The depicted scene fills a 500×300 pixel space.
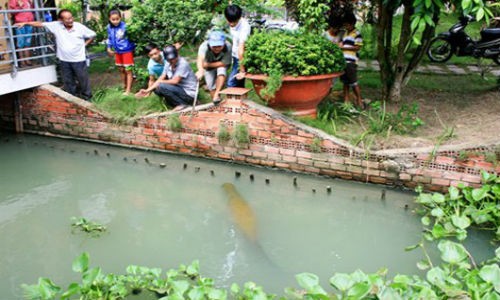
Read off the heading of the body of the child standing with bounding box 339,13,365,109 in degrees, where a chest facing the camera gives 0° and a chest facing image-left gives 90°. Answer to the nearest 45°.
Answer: approximately 45°

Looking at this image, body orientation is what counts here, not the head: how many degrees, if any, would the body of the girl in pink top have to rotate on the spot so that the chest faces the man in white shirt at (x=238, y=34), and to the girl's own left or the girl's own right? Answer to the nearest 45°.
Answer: approximately 45° to the girl's own left

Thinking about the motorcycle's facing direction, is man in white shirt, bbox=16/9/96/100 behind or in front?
in front

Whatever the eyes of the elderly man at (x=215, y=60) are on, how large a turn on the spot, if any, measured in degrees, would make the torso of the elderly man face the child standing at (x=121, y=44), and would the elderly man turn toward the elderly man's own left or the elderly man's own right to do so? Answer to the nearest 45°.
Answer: approximately 135° to the elderly man's own right

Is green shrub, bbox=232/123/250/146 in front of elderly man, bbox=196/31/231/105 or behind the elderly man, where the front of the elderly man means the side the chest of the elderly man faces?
in front

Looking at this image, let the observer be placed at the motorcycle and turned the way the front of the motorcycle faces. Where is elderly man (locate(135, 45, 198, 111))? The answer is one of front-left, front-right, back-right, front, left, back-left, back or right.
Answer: front-left

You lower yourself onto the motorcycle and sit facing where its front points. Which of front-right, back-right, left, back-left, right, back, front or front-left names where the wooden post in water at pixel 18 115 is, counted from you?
front-left

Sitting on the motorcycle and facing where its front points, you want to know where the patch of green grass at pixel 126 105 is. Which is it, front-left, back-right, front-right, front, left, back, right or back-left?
front-left

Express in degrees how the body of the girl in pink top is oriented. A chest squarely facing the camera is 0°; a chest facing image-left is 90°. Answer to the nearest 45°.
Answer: approximately 0°

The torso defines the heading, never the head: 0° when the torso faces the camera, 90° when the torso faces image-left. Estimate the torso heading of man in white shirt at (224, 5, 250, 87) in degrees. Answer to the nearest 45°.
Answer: approximately 45°
